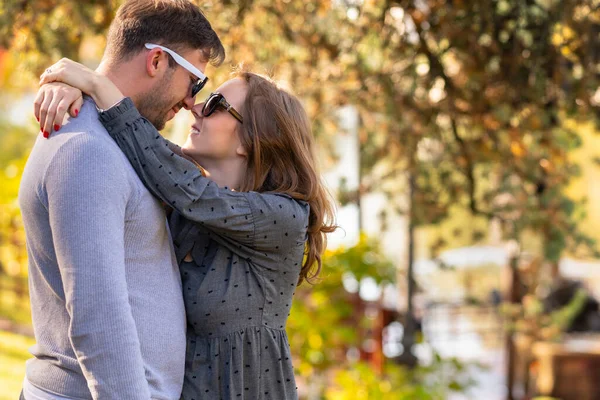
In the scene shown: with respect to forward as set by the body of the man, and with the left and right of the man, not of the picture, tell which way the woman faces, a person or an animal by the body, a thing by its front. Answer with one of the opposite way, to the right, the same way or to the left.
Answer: the opposite way

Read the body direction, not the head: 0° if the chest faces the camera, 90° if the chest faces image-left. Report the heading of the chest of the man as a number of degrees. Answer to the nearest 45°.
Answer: approximately 270°

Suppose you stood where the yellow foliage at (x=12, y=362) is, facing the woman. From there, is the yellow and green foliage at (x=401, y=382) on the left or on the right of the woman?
left

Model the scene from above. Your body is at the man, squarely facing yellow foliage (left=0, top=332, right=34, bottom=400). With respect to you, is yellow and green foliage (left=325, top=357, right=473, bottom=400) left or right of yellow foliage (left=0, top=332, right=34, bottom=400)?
right

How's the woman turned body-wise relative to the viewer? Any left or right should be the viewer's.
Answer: facing to the left of the viewer

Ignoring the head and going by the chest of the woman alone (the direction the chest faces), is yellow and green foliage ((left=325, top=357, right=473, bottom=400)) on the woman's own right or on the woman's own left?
on the woman's own right

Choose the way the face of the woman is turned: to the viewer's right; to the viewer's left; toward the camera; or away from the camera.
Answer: to the viewer's left

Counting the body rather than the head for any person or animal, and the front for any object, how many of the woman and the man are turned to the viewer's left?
1
